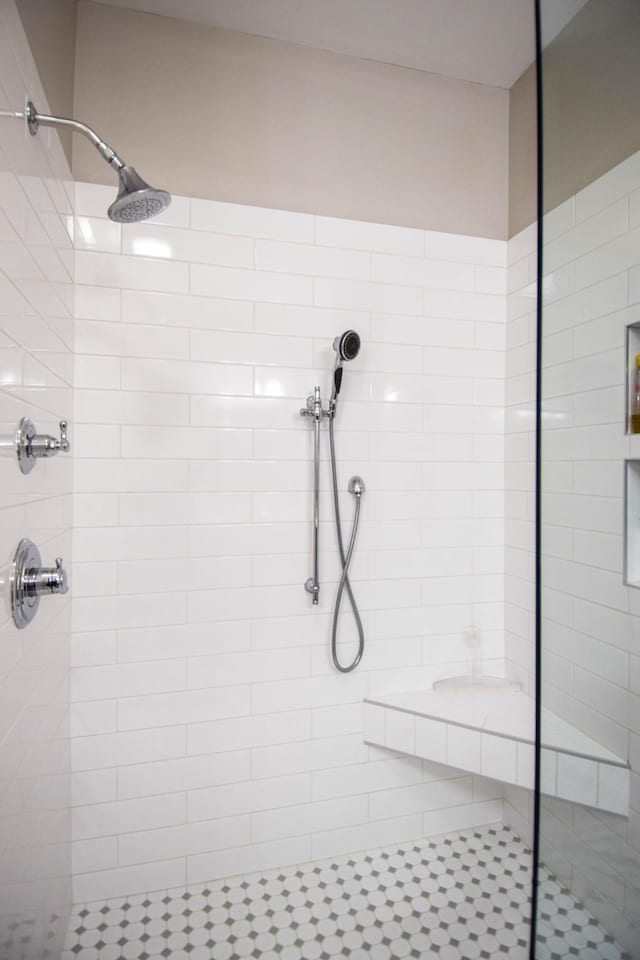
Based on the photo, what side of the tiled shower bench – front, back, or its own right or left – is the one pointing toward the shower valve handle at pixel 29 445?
front

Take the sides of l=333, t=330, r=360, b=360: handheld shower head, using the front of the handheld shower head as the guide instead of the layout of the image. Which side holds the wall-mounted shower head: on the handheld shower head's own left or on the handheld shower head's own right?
on the handheld shower head's own right

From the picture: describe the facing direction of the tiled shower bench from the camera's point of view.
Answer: facing the viewer and to the left of the viewer

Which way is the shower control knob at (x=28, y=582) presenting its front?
to the viewer's right

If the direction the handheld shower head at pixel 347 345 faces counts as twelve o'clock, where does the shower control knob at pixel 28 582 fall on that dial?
The shower control knob is roughly at 3 o'clock from the handheld shower head.

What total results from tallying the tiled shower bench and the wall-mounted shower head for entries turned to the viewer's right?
1

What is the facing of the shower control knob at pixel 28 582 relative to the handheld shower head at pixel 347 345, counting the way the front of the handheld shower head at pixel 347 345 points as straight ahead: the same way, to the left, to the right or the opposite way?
to the left

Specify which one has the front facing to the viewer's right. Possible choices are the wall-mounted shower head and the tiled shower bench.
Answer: the wall-mounted shower head

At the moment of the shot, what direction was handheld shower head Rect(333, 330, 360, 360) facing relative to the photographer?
facing the viewer and to the right of the viewer

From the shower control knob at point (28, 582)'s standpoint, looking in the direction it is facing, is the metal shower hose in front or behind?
in front

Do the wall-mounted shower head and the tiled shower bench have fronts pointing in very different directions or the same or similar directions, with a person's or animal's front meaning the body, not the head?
very different directions

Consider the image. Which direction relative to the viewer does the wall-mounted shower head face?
to the viewer's right

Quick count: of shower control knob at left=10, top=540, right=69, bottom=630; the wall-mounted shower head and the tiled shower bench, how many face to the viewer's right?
2
